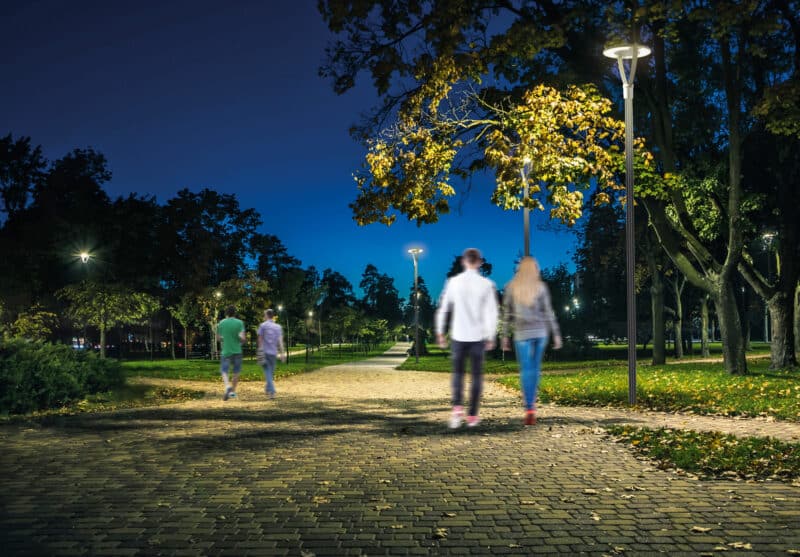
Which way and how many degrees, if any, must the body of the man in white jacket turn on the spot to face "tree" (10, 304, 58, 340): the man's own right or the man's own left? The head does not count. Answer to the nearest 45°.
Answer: approximately 45° to the man's own left

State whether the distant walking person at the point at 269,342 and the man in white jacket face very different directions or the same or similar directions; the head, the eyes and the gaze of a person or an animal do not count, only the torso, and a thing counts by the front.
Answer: same or similar directions

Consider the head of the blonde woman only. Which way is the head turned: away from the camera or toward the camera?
away from the camera

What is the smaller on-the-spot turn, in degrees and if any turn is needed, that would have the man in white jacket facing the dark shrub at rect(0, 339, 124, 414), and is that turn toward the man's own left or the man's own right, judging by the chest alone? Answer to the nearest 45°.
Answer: approximately 45° to the man's own left

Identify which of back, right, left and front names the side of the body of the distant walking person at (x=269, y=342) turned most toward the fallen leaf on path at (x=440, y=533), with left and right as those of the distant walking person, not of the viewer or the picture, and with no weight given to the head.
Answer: back

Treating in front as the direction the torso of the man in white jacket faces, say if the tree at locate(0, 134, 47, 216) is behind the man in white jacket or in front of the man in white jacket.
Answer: in front

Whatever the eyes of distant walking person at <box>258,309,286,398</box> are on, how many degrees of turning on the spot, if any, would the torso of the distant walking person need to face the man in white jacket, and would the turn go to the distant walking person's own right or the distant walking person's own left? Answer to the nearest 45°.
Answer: approximately 180°

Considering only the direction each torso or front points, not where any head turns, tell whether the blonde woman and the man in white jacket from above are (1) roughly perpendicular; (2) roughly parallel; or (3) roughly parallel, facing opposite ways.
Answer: roughly parallel

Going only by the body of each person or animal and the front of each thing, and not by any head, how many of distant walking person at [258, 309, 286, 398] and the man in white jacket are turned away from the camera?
2

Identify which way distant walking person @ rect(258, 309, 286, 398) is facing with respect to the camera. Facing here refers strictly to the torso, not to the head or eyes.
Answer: away from the camera

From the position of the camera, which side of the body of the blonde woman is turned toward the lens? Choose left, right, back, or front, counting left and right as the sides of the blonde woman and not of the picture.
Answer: back

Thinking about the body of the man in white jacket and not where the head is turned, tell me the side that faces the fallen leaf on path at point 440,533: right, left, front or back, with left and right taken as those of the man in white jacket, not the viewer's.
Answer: back

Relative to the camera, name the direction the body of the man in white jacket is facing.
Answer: away from the camera
